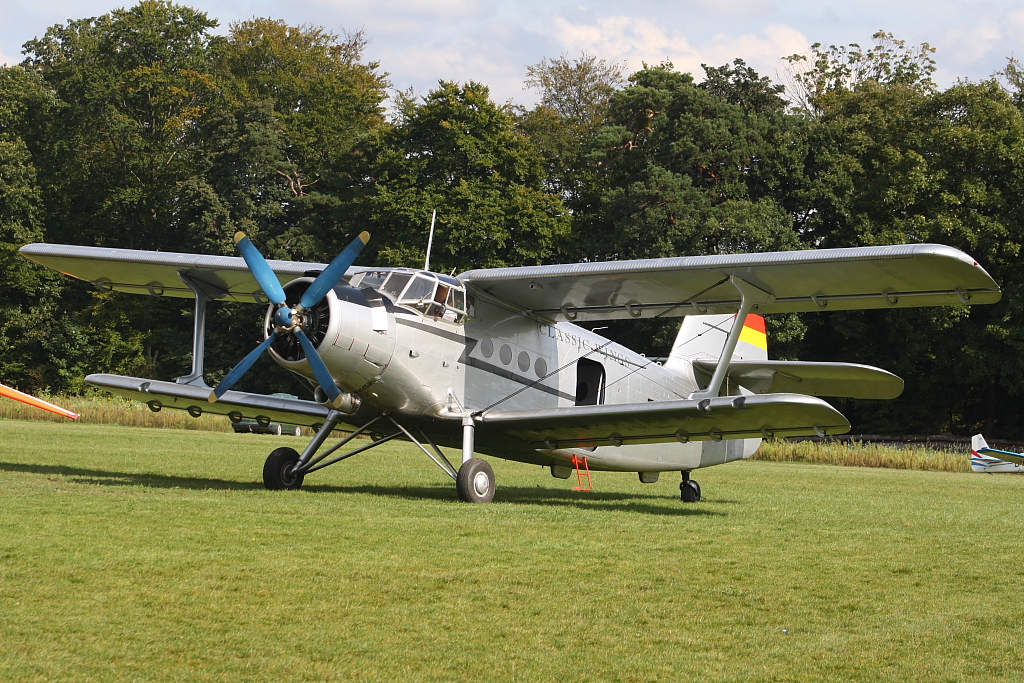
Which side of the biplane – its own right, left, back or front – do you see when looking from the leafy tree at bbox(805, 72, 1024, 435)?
back

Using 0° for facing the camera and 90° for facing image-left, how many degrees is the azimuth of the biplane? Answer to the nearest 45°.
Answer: approximately 45°

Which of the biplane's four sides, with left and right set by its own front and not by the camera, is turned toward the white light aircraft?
back

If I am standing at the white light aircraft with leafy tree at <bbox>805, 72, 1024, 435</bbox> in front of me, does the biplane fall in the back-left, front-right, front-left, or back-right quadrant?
back-left
